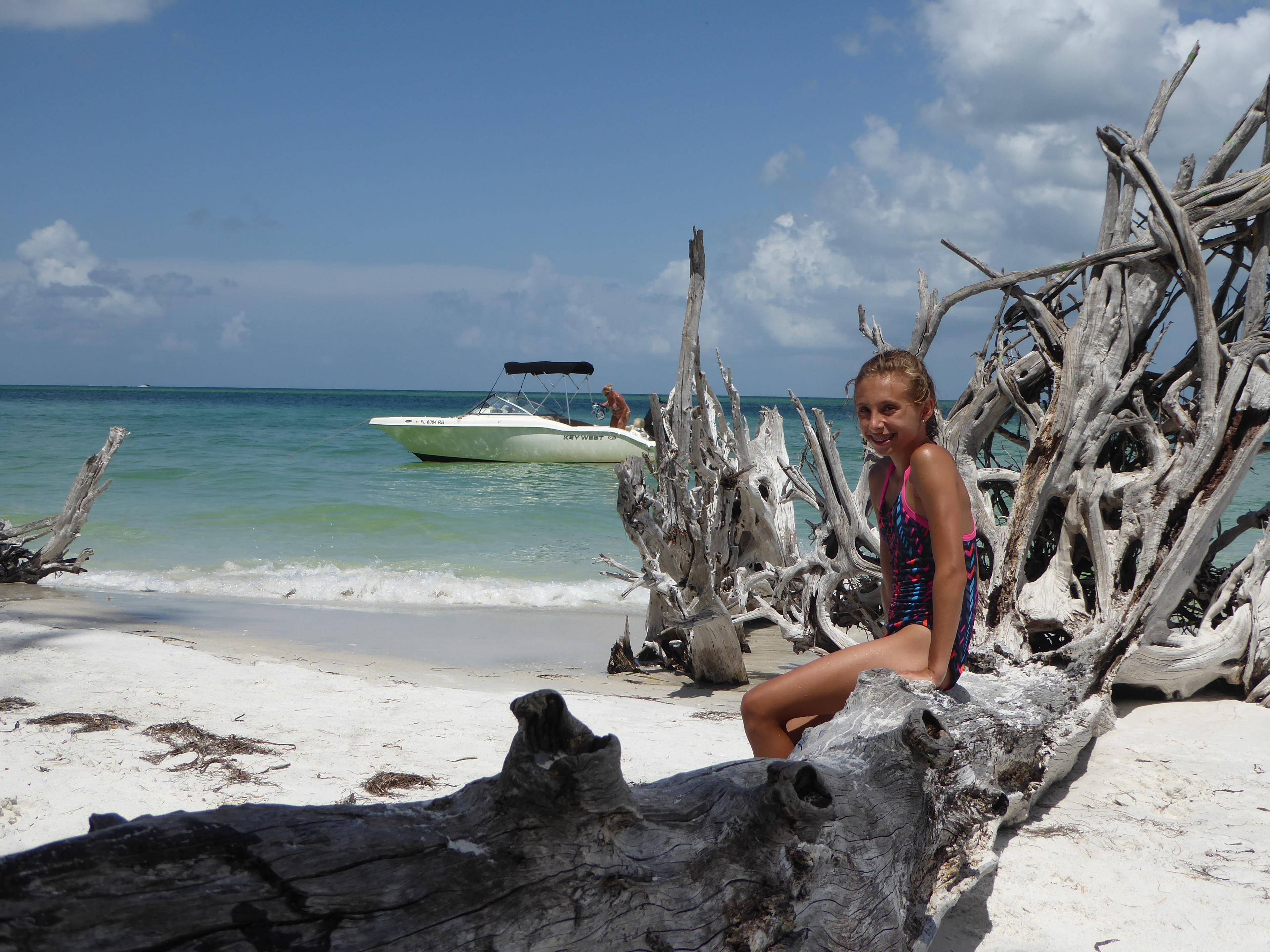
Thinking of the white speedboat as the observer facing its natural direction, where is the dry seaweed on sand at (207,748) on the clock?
The dry seaweed on sand is roughly at 9 o'clock from the white speedboat.

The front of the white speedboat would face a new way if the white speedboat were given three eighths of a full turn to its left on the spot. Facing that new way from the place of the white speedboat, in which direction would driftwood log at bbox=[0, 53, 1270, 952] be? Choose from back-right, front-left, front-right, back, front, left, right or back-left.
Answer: front-right

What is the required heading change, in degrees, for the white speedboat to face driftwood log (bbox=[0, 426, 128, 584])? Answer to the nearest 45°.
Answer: approximately 90° to its left

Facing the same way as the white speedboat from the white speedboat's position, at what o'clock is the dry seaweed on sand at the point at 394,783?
The dry seaweed on sand is roughly at 9 o'clock from the white speedboat.

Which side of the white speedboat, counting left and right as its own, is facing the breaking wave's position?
left

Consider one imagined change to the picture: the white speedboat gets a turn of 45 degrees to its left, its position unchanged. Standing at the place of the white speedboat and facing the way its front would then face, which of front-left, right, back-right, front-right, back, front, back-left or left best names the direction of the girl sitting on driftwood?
front-left

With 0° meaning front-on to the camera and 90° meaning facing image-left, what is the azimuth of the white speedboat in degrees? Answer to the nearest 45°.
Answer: approximately 90°
